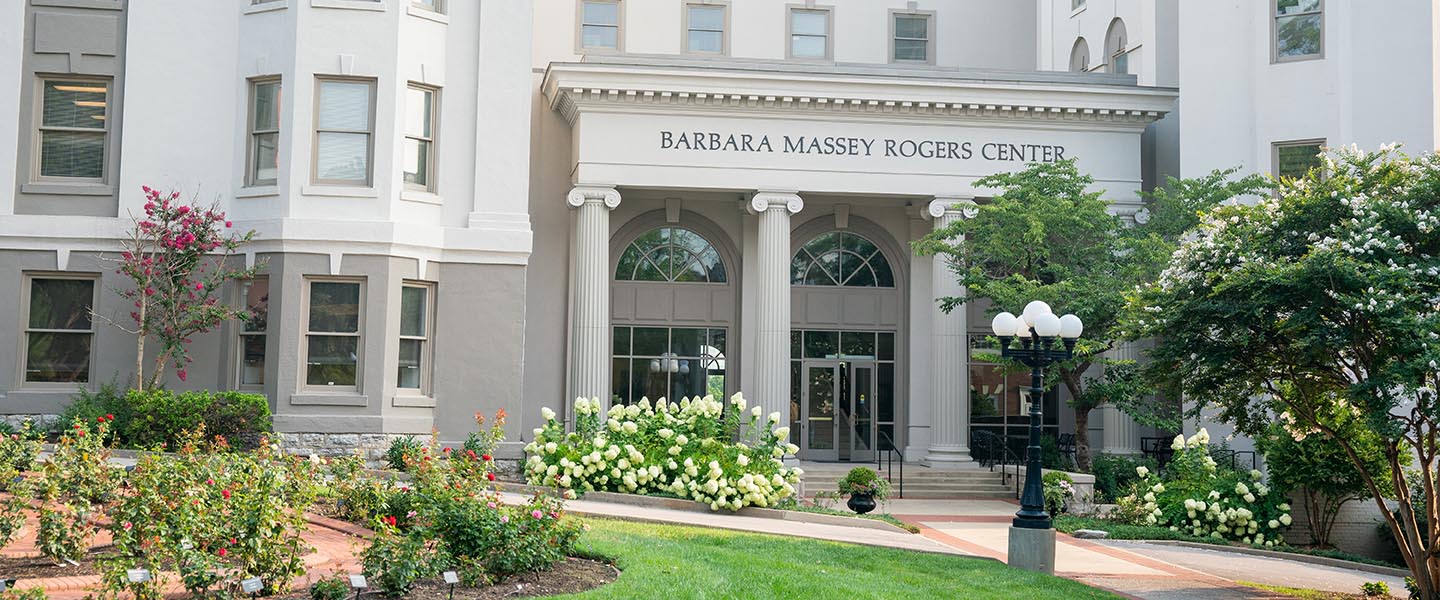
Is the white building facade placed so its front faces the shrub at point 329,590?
yes

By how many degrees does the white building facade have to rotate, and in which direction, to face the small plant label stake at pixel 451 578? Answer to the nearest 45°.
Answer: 0° — it already faces it

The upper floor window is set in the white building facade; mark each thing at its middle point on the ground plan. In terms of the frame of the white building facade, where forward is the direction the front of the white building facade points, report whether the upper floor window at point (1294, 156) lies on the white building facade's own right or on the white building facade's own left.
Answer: on the white building facade's own left

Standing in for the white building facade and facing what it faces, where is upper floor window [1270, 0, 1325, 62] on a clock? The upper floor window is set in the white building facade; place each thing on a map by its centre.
The upper floor window is roughly at 9 o'clock from the white building facade.

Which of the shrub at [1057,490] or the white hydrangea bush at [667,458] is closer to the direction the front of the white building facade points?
the white hydrangea bush

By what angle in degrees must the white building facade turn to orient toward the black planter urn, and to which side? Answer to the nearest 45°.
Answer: approximately 45° to its left

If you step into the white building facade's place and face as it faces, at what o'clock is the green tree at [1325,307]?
The green tree is roughly at 11 o'clock from the white building facade.

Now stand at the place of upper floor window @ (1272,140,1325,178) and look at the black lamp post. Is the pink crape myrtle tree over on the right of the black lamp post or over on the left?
right

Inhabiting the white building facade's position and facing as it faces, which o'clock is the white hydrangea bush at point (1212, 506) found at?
The white hydrangea bush is roughly at 10 o'clock from the white building facade.

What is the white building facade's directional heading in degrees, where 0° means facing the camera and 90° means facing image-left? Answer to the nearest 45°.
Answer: approximately 0°
